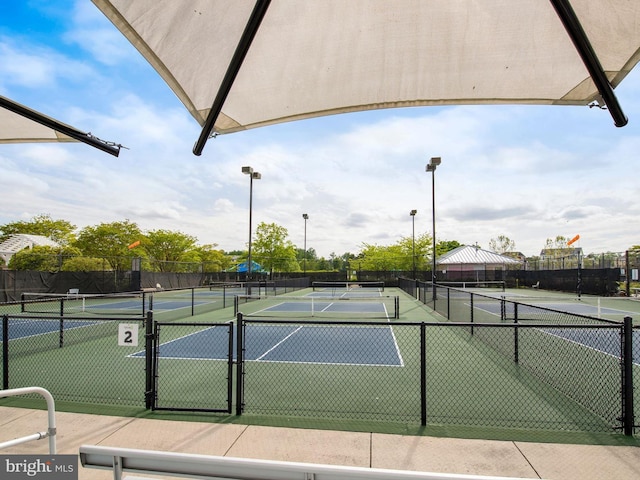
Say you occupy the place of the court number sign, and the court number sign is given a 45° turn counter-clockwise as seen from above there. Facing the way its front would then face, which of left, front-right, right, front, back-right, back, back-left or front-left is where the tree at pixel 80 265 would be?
back-left

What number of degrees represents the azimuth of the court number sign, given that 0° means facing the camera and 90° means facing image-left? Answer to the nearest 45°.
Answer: approximately 0°

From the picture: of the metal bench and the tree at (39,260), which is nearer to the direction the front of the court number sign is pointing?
the metal bench

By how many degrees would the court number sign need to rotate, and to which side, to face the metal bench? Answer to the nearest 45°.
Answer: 0° — it already faces it

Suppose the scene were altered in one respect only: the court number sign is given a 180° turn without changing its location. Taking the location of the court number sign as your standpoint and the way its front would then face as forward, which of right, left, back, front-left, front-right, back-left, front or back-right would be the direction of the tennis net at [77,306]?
front

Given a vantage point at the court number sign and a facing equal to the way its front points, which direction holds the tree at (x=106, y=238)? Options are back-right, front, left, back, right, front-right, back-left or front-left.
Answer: back

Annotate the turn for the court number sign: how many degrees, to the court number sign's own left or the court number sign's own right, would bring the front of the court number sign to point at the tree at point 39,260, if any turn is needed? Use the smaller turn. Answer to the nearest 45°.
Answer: approximately 180°
